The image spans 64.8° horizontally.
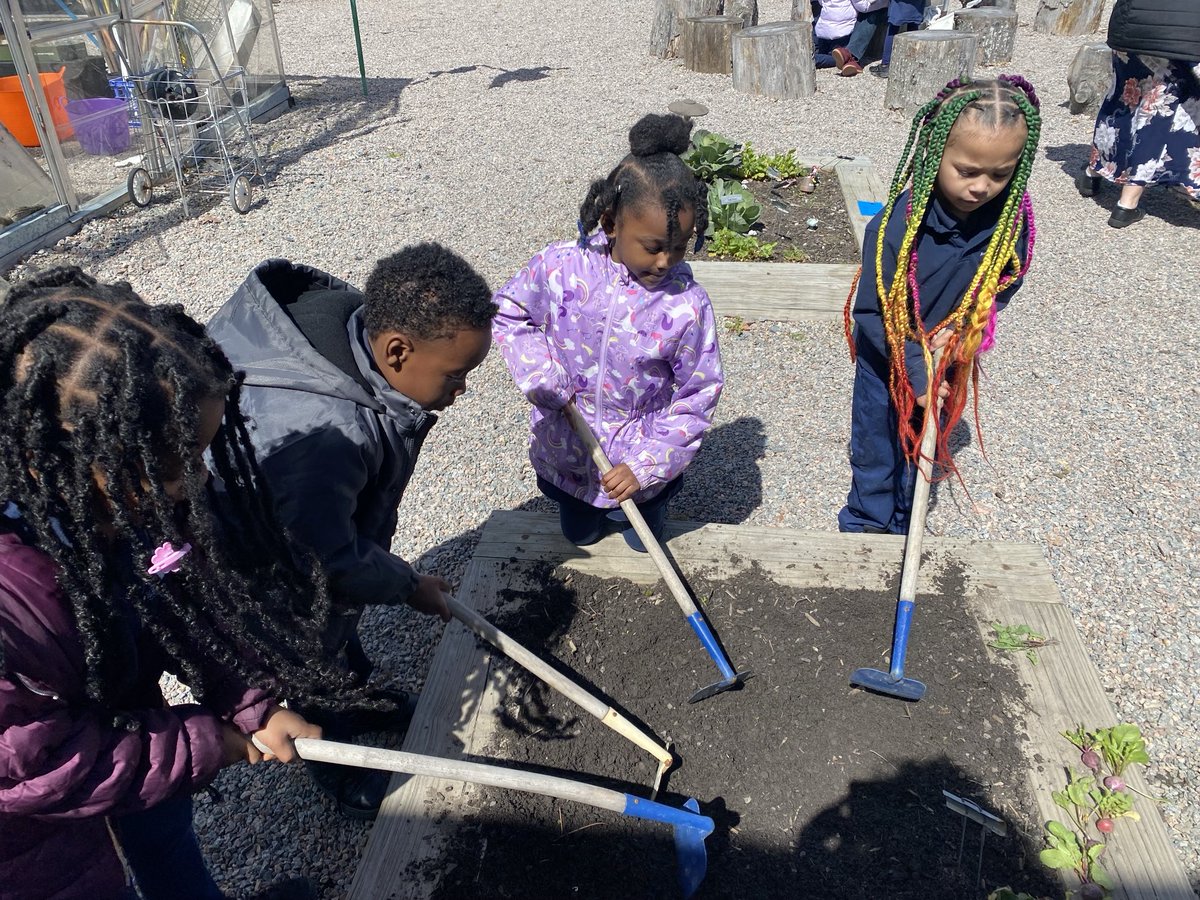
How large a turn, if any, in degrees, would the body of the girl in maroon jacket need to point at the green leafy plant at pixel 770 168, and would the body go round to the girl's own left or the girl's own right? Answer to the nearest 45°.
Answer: approximately 45° to the girl's own left

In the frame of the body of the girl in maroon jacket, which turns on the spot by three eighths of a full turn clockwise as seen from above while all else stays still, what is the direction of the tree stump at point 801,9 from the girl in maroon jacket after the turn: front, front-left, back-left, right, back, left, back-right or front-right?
back

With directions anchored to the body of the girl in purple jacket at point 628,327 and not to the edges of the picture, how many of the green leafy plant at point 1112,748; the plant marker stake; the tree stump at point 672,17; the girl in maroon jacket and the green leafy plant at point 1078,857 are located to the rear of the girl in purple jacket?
1

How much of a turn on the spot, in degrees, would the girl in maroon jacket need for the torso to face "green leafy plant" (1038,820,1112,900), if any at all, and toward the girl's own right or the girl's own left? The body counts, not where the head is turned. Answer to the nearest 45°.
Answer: approximately 45° to the girl's own right

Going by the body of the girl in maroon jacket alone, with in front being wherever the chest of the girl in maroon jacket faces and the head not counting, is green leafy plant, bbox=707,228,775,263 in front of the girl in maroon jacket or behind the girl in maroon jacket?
in front

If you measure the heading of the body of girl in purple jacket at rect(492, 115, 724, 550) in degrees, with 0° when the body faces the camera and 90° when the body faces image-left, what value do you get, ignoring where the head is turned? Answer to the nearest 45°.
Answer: approximately 0°

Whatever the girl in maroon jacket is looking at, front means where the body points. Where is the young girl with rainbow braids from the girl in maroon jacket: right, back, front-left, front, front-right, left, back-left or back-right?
front

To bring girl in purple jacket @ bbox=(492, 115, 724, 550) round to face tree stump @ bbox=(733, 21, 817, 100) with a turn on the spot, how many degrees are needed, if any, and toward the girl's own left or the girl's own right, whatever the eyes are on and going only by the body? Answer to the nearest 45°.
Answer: approximately 180°

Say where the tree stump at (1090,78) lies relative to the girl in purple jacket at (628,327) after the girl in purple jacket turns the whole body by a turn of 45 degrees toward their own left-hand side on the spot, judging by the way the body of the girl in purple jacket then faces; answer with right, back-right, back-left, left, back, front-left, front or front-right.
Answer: left

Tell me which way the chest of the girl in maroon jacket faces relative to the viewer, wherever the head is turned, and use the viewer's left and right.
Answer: facing to the right of the viewer

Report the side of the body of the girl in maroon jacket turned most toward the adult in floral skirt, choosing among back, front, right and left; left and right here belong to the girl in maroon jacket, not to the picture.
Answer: front

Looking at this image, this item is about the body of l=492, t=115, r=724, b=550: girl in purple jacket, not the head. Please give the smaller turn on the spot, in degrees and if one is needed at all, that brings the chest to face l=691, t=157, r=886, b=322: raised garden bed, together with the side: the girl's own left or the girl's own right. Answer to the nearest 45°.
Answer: approximately 180°

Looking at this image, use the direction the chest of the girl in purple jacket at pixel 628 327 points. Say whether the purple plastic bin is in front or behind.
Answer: behind

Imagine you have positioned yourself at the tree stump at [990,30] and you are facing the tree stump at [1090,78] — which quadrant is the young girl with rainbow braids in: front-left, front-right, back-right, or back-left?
front-right

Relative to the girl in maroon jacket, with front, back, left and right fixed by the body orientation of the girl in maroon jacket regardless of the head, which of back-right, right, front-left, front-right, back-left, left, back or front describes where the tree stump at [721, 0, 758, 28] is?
front-left

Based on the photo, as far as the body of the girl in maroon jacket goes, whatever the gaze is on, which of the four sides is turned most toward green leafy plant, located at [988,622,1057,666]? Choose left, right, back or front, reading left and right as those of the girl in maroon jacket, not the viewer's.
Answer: front

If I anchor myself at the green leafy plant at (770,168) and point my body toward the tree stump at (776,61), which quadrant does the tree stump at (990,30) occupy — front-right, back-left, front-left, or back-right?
front-right

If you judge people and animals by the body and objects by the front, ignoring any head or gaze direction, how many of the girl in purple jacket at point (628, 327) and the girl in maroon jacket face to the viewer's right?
1

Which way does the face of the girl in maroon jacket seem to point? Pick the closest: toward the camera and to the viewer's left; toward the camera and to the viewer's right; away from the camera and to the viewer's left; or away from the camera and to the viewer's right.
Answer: away from the camera and to the viewer's right
